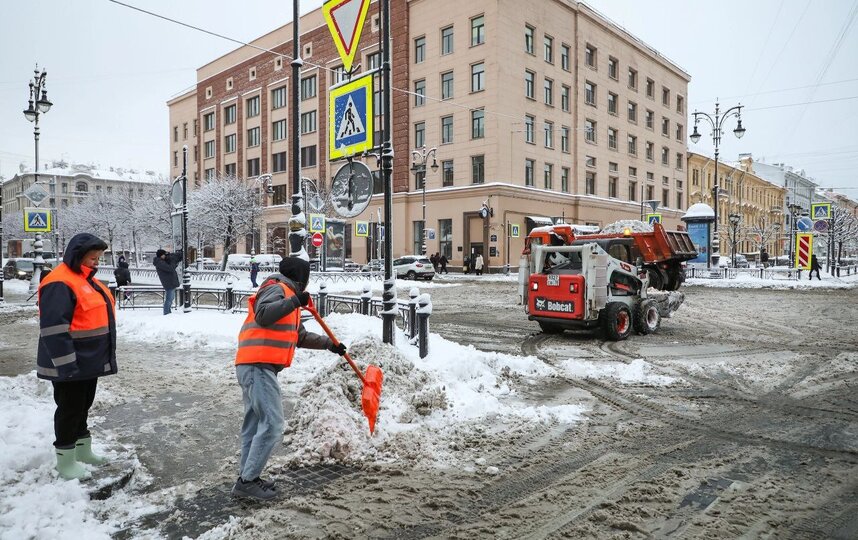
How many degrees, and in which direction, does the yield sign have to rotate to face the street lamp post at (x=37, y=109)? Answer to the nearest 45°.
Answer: approximately 90° to its right

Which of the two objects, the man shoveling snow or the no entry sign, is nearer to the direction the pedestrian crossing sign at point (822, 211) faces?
the man shoveling snow

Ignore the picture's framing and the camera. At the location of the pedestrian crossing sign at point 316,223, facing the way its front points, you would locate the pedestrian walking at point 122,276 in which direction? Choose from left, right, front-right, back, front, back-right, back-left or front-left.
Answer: front-right

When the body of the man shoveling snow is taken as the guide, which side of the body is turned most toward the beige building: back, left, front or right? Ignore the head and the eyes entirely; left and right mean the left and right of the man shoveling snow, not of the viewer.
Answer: left

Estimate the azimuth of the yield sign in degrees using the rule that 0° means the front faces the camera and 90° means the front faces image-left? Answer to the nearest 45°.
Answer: approximately 45°

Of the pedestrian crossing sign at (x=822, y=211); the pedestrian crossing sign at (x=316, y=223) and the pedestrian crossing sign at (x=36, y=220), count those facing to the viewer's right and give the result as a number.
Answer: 0

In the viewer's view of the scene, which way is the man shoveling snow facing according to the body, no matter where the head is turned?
to the viewer's right

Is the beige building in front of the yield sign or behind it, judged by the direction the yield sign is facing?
behind

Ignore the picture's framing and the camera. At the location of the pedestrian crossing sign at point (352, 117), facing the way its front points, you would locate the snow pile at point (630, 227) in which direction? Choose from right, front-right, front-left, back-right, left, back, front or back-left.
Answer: back

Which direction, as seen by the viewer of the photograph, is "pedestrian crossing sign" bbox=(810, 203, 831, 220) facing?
facing the viewer

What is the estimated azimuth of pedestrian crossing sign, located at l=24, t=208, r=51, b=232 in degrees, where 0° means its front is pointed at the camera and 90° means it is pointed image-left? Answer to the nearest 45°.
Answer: approximately 0°

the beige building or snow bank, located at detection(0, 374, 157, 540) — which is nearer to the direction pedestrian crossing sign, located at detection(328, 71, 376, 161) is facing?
the snow bank
